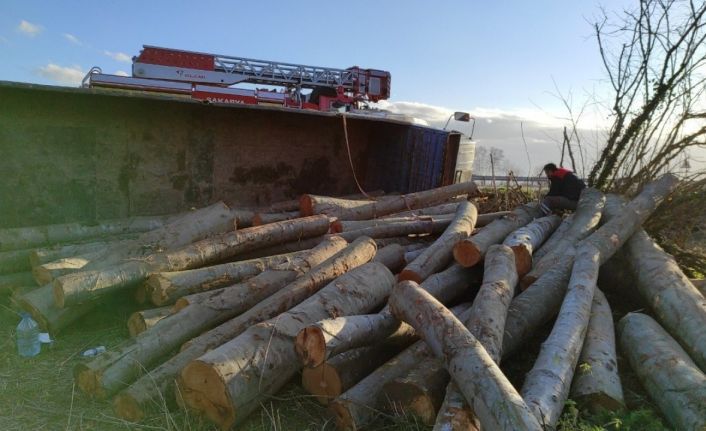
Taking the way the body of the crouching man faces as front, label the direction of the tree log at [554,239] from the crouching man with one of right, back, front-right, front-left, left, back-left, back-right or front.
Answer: left

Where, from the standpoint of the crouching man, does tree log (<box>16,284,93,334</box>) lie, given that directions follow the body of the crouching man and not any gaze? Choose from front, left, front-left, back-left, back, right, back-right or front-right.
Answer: front-left

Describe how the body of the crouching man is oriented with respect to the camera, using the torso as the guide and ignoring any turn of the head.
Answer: to the viewer's left

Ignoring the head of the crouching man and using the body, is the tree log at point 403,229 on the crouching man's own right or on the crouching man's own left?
on the crouching man's own left

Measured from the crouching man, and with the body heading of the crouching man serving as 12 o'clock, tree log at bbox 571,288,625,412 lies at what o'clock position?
The tree log is roughly at 9 o'clock from the crouching man.

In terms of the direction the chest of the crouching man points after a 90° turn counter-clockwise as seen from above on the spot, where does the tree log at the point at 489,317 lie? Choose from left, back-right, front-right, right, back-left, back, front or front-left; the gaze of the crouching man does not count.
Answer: front

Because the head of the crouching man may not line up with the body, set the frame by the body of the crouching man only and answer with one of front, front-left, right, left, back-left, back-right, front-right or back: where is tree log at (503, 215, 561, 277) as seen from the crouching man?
left

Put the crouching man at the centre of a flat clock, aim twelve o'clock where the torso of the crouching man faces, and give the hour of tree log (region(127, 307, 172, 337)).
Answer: The tree log is roughly at 10 o'clock from the crouching man.

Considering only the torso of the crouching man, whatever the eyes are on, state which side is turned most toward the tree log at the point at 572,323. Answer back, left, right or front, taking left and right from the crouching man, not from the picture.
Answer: left
